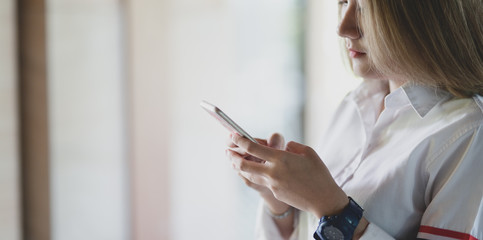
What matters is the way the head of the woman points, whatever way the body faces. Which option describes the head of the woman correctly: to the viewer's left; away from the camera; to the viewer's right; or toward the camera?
to the viewer's left

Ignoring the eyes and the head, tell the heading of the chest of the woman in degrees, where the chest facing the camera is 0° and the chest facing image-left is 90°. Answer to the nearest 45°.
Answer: approximately 45°

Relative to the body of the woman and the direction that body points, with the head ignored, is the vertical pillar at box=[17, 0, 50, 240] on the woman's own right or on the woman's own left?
on the woman's own right
